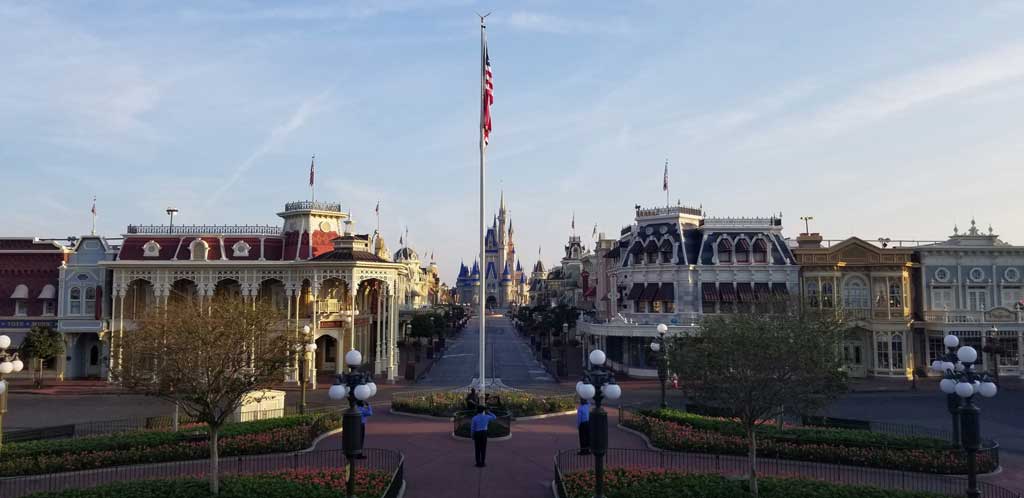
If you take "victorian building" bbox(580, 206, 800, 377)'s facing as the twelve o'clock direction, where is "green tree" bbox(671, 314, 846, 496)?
The green tree is roughly at 12 o'clock from the victorian building.

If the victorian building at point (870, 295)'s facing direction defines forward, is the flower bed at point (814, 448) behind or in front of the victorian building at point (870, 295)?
in front

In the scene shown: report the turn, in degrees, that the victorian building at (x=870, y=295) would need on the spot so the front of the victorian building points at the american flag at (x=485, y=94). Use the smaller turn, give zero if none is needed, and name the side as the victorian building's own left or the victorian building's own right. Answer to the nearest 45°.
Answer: approximately 45° to the victorian building's own right

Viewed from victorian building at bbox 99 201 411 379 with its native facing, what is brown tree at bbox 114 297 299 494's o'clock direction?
The brown tree is roughly at 12 o'clock from the victorian building.

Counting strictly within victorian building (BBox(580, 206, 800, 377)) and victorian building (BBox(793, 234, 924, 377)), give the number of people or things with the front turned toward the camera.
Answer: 2

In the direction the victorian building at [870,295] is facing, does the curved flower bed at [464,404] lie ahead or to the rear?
ahead

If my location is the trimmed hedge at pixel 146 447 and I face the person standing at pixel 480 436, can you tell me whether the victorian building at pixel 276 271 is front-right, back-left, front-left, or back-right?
back-left

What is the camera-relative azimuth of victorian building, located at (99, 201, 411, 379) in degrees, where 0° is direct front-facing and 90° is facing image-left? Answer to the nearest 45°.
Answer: approximately 0°

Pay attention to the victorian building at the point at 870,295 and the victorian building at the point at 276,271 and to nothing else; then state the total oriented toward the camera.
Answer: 2

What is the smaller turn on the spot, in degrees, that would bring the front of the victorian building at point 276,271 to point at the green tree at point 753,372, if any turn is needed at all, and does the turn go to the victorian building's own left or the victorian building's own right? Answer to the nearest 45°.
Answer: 0° — it already faces it
